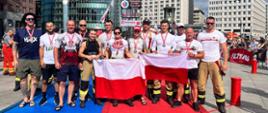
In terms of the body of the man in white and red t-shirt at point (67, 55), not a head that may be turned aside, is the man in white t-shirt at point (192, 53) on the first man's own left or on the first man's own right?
on the first man's own left

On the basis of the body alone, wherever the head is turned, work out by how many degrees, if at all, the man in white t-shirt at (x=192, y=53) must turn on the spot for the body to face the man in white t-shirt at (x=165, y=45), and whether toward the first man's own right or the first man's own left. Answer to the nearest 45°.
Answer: approximately 90° to the first man's own right

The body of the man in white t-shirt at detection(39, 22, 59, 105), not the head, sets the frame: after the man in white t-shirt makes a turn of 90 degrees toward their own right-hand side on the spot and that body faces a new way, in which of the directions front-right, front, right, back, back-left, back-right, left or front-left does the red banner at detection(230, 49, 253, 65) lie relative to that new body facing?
back-right

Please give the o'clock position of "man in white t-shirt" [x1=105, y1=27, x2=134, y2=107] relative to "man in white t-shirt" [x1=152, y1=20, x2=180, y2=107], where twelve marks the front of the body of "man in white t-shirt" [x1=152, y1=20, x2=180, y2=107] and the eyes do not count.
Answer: "man in white t-shirt" [x1=105, y1=27, x2=134, y2=107] is roughly at 3 o'clock from "man in white t-shirt" [x1=152, y1=20, x2=180, y2=107].

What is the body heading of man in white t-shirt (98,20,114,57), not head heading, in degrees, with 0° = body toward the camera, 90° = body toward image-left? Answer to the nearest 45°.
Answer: approximately 0°

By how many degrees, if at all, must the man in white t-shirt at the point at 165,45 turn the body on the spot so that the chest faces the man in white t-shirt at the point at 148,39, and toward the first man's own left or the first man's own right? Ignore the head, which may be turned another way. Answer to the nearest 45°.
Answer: approximately 135° to the first man's own right

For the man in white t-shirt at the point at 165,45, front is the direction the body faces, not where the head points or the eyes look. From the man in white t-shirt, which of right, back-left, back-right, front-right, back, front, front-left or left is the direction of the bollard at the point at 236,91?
left

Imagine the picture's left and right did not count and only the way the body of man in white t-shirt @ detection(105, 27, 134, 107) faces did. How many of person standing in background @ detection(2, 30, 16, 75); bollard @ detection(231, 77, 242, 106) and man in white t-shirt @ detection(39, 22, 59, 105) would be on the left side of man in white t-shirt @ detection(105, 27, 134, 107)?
1
